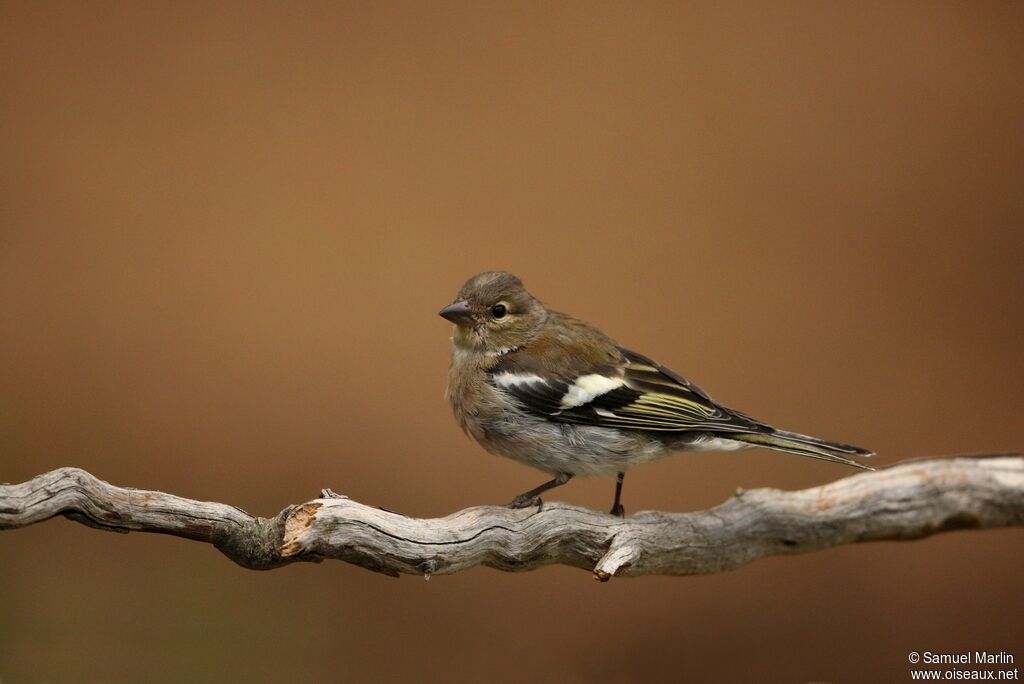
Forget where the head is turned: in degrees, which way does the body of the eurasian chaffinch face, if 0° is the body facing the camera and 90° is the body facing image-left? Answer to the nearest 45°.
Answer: approximately 90°
